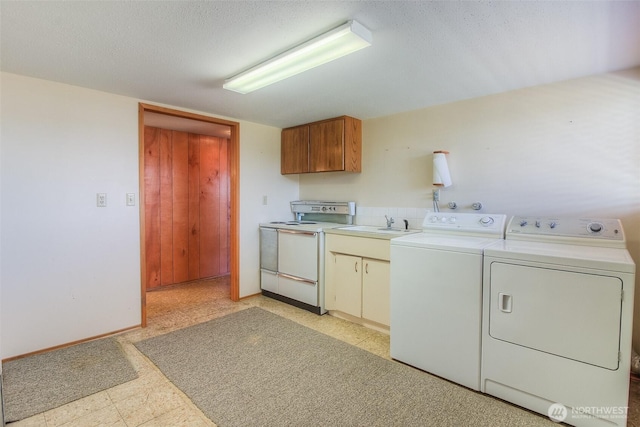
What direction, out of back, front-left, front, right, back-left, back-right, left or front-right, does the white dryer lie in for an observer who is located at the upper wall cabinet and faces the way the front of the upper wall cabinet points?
left

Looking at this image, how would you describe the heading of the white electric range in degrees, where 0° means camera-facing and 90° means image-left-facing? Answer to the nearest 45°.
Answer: approximately 45°

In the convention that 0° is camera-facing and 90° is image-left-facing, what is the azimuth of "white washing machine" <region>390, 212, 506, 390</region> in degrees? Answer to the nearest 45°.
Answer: approximately 45°

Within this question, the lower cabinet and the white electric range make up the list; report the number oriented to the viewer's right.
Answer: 0

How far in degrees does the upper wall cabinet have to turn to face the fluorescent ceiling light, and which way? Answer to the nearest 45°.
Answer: approximately 45° to its left

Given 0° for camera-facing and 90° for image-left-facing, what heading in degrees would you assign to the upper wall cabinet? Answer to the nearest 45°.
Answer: approximately 45°

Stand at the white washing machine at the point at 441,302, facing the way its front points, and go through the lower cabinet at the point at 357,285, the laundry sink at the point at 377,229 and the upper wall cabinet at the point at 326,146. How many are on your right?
3

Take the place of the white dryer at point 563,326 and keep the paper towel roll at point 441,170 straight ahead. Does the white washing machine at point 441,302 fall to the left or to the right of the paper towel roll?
left

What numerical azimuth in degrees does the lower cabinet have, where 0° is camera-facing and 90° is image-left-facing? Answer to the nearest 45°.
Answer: approximately 45°

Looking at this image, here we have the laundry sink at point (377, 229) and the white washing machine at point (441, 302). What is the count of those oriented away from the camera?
0
